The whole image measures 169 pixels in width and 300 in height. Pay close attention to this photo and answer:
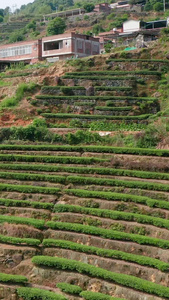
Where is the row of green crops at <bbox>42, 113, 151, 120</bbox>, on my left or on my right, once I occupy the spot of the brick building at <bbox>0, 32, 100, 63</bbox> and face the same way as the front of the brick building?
on my left

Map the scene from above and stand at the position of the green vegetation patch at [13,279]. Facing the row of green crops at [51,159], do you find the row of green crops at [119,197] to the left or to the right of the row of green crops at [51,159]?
right

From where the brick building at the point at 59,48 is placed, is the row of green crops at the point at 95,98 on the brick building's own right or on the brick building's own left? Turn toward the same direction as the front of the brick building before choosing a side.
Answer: on the brick building's own left

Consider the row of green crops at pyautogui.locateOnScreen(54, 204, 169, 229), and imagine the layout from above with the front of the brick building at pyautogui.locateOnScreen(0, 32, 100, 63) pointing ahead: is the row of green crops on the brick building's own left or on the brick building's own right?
on the brick building's own left

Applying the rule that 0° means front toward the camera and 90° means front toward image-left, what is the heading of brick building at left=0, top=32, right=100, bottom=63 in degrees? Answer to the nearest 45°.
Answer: approximately 45°

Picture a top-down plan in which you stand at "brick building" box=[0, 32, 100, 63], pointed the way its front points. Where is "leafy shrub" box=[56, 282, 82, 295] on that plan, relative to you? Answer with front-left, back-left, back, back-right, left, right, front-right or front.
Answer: front-left

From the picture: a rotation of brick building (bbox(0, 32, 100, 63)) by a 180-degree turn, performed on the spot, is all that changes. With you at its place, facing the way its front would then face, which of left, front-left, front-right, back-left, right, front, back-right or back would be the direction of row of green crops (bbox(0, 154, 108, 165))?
back-right

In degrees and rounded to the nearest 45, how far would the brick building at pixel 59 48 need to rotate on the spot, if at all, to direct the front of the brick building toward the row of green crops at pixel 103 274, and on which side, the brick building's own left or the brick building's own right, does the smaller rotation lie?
approximately 45° to the brick building's own left

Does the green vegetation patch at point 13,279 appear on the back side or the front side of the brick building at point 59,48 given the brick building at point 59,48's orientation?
on the front side

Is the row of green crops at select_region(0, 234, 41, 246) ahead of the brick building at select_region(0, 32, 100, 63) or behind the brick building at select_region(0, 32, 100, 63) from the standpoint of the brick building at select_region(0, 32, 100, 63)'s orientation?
ahead

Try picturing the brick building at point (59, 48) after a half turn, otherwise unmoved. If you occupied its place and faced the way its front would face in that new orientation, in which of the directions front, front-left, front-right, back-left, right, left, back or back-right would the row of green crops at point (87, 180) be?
back-right

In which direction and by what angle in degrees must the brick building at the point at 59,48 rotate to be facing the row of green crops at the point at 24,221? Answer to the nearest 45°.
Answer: approximately 45° to its left

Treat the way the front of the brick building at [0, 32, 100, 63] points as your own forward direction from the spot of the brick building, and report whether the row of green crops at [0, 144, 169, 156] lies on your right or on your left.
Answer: on your left
